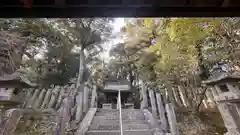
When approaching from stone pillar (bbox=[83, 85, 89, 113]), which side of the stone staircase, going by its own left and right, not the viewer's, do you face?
right

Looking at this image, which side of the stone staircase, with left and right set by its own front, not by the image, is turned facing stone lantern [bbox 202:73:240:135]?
left

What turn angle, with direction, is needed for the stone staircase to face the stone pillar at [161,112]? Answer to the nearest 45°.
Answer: approximately 90° to its left

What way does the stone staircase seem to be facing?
toward the camera

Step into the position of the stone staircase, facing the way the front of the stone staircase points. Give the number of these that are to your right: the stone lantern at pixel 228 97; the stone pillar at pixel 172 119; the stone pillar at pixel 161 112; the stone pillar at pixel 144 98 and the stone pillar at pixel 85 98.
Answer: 1

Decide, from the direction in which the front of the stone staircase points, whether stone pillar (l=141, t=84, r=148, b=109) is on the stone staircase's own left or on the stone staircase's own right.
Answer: on the stone staircase's own left

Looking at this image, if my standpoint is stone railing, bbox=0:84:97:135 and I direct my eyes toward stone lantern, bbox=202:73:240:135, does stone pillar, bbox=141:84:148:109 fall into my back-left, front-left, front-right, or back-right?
front-left

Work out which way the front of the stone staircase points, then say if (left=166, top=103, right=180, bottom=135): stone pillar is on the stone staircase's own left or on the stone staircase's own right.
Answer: on the stone staircase's own left

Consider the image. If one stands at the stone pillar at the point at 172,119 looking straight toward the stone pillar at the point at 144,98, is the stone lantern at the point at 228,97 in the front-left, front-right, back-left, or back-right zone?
back-right

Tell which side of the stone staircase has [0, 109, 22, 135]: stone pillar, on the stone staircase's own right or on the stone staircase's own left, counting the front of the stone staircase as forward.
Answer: on the stone staircase's own right
